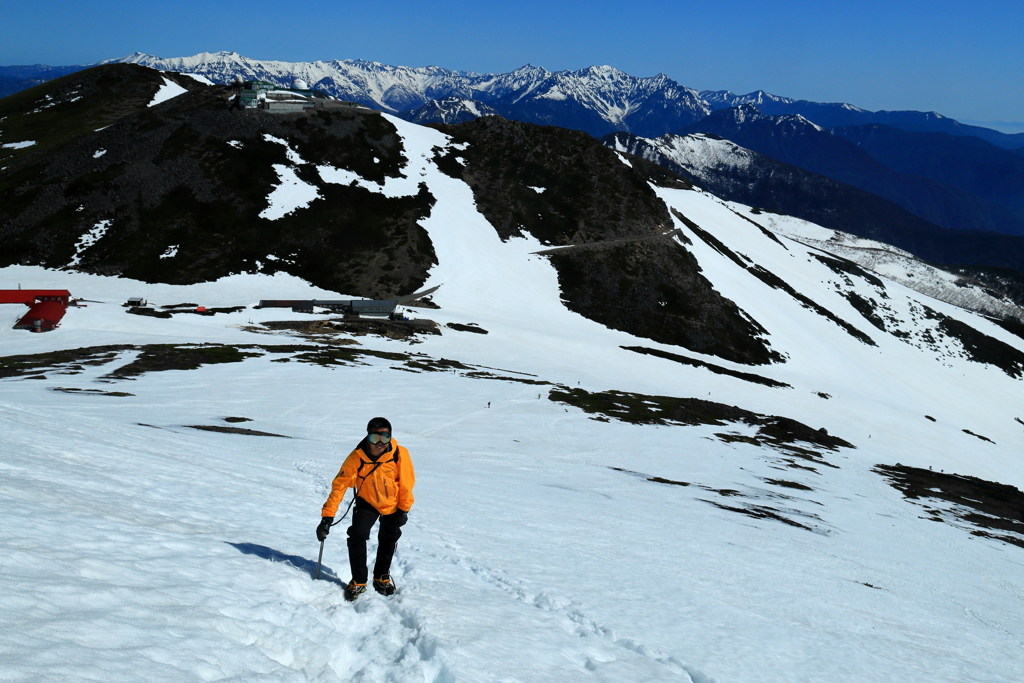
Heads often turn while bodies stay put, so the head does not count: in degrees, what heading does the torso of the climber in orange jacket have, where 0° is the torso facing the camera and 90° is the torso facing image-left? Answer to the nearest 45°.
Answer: approximately 0°
